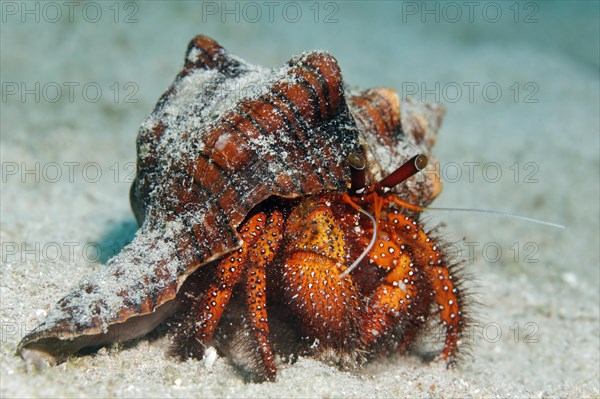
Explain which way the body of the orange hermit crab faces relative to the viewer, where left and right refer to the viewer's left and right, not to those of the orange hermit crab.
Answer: facing the viewer and to the right of the viewer
